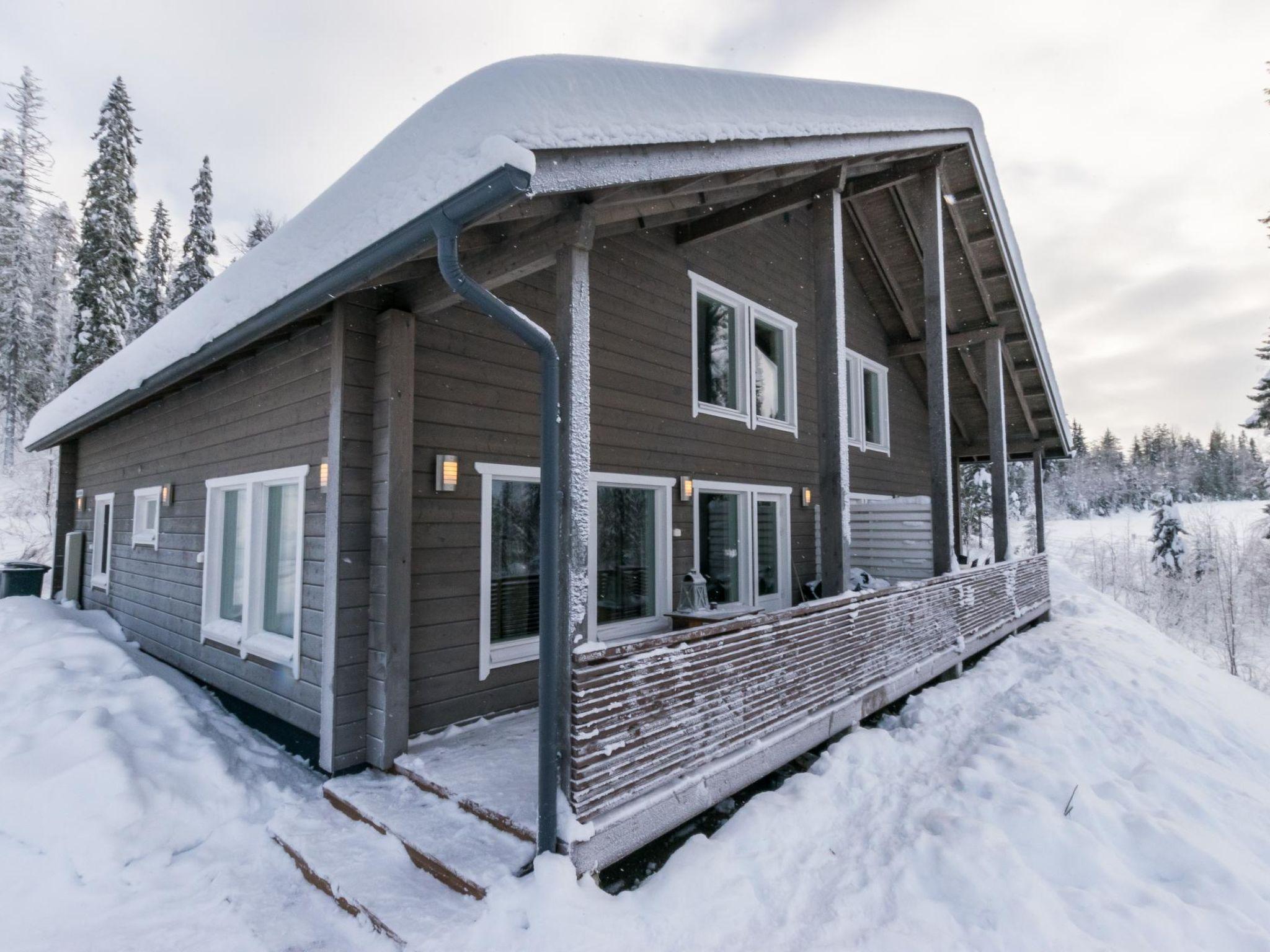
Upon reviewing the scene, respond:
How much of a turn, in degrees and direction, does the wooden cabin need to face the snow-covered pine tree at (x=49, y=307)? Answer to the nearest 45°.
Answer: approximately 180°

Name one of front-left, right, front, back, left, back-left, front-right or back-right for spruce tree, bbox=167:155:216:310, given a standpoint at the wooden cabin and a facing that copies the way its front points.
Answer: back

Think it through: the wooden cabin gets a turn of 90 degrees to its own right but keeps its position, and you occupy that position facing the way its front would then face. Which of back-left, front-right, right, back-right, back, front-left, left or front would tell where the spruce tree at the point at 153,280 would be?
right

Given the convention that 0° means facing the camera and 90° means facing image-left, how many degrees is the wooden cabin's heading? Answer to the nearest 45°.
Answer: approximately 315°

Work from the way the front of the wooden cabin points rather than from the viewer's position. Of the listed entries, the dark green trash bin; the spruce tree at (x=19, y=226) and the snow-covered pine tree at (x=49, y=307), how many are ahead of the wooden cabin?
0

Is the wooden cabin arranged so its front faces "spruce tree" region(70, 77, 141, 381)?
no

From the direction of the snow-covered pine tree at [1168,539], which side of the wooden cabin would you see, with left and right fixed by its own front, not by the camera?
left

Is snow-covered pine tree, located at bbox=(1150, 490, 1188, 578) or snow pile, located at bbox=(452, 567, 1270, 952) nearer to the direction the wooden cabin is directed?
the snow pile

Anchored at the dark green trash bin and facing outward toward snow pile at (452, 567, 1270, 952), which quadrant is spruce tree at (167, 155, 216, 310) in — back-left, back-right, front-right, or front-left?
back-left

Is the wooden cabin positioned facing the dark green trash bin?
no

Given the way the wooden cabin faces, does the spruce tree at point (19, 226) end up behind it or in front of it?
behind

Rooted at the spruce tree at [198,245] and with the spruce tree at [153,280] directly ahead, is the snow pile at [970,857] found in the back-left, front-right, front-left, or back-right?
back-left

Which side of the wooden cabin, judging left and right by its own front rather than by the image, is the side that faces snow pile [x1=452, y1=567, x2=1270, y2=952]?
front

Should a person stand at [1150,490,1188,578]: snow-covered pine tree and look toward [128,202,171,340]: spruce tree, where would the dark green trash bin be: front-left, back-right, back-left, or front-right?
front-left
